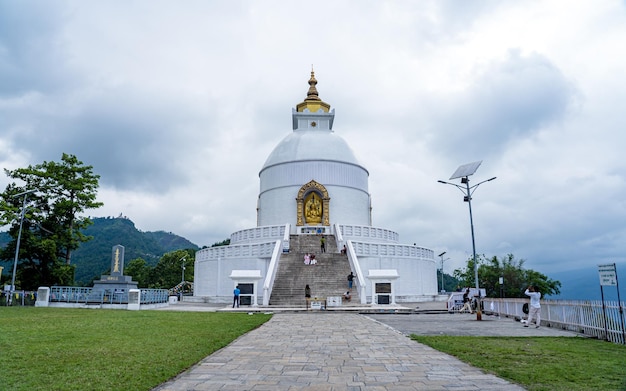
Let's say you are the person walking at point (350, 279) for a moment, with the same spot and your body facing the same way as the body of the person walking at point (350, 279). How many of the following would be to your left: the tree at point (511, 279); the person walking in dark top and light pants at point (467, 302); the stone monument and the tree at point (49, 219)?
2
